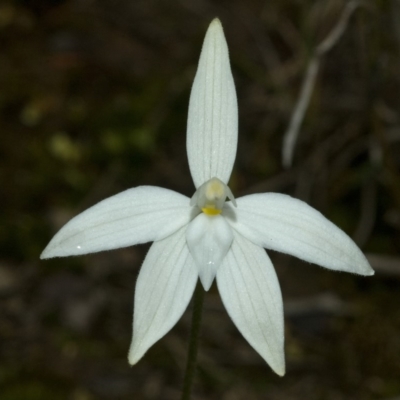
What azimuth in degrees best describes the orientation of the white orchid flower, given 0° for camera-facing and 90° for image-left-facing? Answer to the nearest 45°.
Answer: approximately 0°
